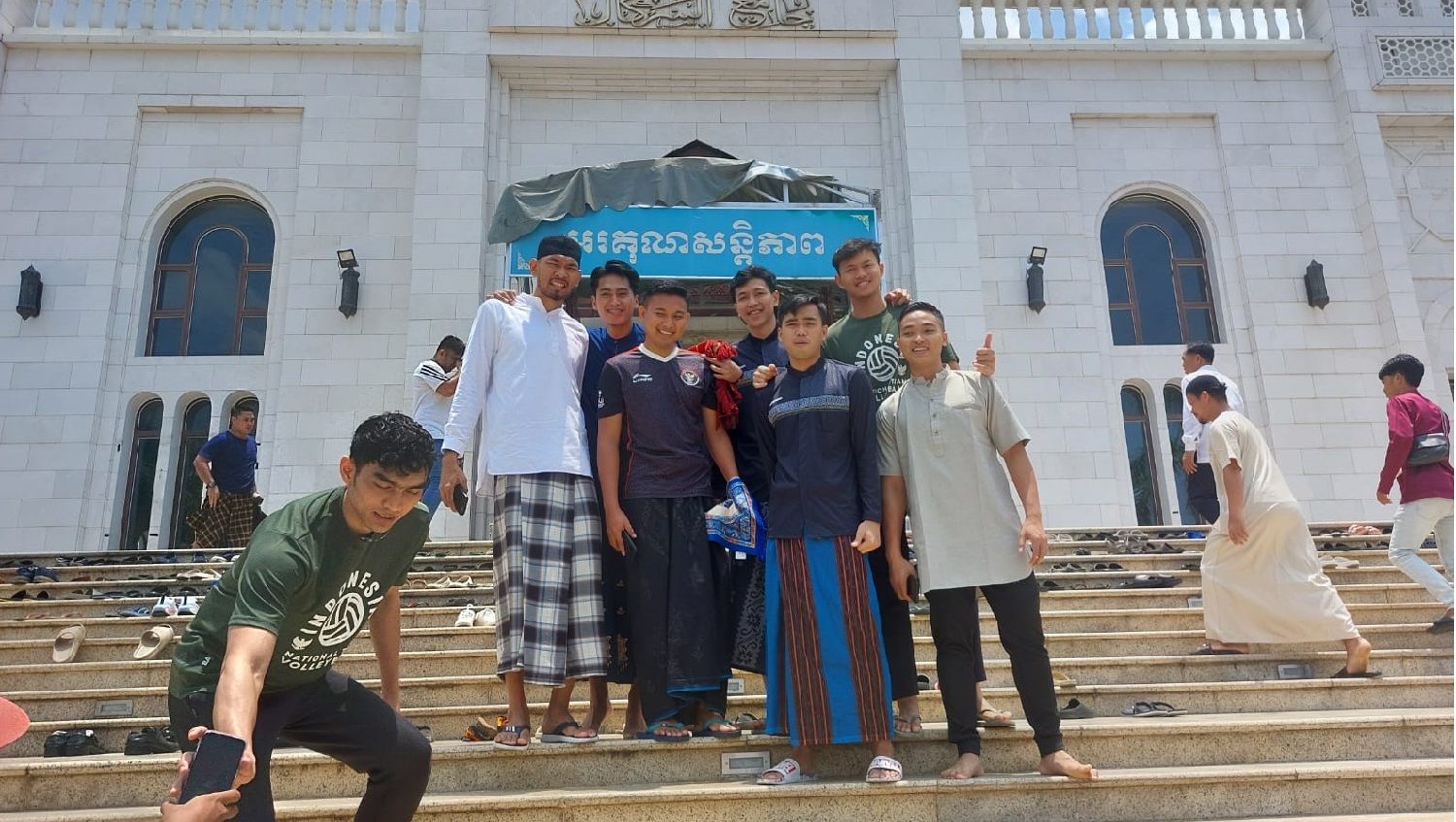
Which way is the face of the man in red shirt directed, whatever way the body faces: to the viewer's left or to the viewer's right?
to the viewer's left

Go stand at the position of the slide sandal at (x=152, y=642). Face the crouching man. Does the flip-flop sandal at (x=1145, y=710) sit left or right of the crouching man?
left

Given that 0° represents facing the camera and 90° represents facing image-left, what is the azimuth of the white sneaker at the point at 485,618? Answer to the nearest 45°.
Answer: approximately 45°

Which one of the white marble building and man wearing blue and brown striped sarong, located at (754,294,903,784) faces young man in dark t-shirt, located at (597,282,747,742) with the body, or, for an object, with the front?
the white marble building

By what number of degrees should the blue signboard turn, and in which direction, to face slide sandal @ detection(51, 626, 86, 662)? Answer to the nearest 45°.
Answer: approximately 45° to its right
